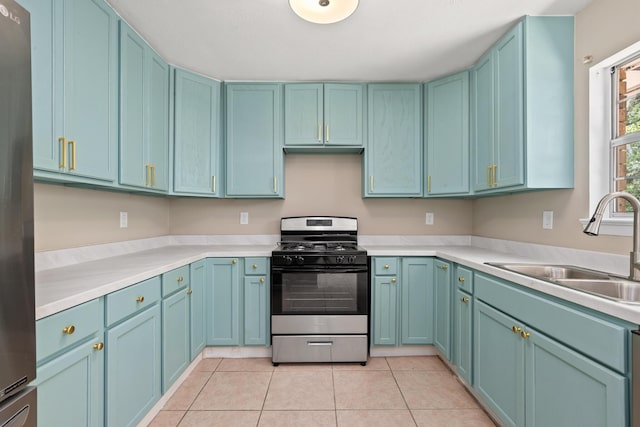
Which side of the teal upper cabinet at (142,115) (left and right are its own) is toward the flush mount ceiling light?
front

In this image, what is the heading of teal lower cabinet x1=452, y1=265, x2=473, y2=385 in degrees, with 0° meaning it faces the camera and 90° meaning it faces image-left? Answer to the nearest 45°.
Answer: approximately 45°

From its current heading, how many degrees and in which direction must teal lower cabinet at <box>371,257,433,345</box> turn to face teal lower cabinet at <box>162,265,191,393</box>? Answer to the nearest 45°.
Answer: approximately 45° to its right

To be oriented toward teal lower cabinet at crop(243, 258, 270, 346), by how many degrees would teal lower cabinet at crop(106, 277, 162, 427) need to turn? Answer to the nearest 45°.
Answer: approximately 90° to its left

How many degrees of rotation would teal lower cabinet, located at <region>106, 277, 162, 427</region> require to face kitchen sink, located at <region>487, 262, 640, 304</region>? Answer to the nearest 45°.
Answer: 0° — it already faces it

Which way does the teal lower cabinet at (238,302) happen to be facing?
toward the camera

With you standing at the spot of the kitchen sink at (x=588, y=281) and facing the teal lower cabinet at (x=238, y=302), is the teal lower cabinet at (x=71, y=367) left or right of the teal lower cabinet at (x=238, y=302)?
left

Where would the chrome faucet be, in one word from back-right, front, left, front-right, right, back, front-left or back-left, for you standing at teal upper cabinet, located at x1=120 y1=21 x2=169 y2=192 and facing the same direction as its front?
front

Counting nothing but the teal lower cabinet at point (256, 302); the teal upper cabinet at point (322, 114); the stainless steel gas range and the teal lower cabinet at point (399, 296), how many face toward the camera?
4

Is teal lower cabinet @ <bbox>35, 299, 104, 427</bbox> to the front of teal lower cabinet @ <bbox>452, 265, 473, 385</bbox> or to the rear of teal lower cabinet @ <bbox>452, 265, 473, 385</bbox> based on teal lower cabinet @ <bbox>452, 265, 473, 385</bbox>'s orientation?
to the front

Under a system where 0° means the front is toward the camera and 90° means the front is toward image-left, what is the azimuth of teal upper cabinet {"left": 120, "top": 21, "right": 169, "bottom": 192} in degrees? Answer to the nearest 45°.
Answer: approximately 315°

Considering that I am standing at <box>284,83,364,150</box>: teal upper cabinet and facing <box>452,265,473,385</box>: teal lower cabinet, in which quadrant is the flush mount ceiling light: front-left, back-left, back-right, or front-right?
front-right
